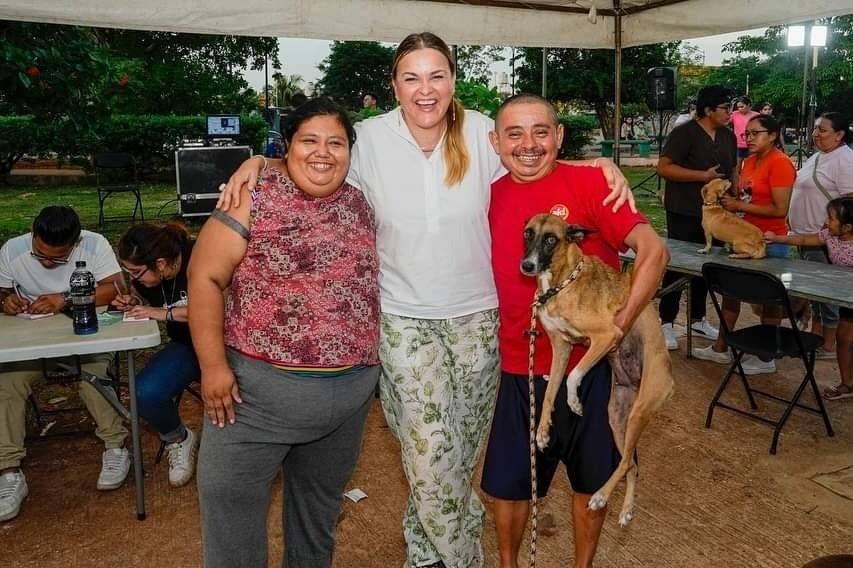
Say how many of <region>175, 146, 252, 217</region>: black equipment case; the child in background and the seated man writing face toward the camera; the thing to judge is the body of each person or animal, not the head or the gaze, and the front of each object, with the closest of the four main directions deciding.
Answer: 2

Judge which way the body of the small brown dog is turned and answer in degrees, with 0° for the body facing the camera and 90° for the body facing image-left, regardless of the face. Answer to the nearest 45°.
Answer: approximately 90°

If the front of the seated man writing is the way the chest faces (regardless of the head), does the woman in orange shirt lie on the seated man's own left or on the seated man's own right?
on the seated man's own left

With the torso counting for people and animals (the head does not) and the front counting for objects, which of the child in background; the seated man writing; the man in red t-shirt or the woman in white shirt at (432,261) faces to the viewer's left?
the child in background

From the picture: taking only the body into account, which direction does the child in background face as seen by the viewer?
to the viewer's left

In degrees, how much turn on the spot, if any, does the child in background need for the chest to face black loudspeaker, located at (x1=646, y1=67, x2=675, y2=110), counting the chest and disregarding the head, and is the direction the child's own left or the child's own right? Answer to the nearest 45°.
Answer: approximately 90° to the child's own right

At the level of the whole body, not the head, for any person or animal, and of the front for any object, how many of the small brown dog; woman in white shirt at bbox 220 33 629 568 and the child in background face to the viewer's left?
2
